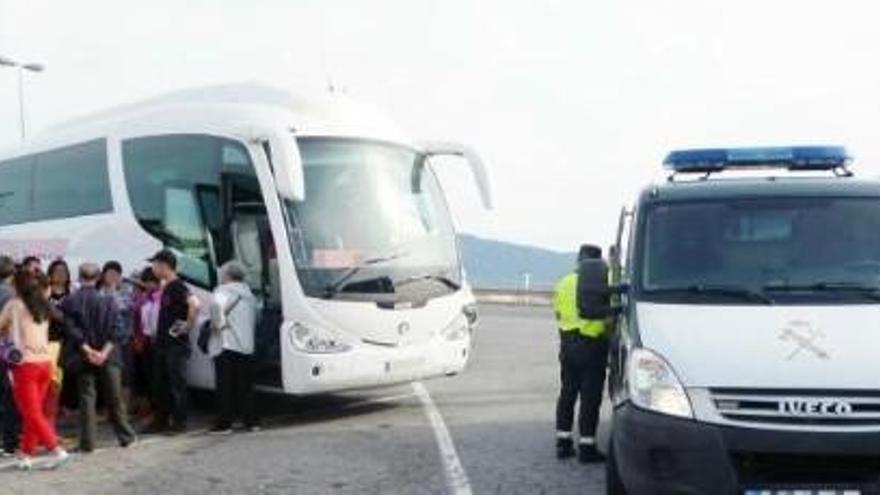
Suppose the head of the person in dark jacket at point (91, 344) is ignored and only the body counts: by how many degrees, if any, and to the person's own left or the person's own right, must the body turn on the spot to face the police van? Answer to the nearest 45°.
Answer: approximately 135° to the person's own right

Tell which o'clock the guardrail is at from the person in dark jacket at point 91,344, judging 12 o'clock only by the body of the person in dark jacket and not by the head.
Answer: The guardrail is roughly at 1 o'clock from the person in dark jacket.

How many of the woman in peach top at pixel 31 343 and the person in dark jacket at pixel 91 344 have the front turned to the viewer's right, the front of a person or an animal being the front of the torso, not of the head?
0

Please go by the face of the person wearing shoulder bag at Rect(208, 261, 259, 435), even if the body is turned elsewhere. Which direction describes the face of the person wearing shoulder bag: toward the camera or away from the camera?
away from the camera

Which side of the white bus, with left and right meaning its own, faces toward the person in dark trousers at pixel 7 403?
right

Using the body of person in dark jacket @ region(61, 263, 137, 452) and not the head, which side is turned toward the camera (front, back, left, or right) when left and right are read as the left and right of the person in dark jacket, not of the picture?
back

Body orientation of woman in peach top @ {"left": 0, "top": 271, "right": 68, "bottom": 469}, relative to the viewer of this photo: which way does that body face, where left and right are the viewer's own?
facing away from the viewer and to the left of the viewer

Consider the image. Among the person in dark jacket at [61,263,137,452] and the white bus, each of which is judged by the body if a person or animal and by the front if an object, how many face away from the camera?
1
